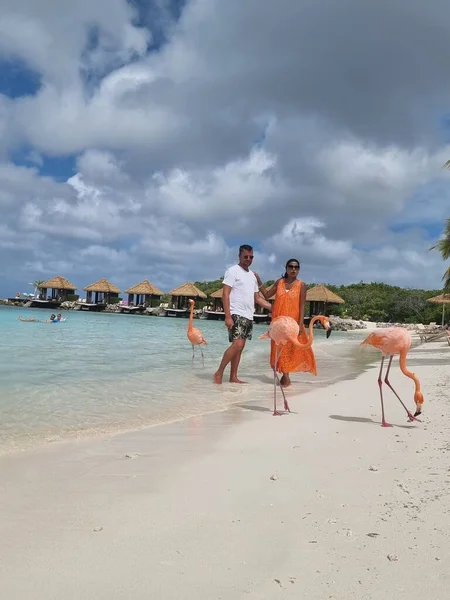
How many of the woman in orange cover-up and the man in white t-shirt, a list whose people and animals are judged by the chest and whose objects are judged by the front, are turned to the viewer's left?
0

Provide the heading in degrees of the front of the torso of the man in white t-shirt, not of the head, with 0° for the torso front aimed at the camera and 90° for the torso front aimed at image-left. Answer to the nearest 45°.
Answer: approximately 315°

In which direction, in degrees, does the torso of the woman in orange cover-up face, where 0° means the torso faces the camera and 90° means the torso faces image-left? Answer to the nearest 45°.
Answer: approximately 0°

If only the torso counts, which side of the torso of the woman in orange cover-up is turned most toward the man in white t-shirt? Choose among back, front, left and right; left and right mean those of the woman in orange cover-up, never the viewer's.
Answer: right

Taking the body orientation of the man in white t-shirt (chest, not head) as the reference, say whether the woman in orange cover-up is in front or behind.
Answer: in front
